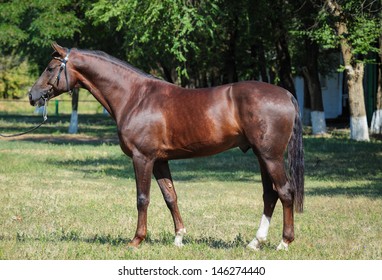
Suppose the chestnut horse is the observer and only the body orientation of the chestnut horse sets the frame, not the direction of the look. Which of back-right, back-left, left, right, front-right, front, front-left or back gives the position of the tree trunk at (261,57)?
right

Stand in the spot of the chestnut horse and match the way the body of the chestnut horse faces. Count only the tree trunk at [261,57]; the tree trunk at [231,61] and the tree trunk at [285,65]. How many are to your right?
3

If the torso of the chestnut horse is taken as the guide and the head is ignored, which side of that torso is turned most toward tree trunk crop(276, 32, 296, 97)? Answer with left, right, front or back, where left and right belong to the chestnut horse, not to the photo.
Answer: right

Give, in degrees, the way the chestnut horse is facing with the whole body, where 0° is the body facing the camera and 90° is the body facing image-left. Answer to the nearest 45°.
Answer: approximately 90°

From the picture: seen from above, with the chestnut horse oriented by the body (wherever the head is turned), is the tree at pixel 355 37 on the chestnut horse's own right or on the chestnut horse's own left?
on the chestnut horse's own right

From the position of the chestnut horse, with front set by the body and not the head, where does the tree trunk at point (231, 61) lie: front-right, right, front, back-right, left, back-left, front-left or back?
right
